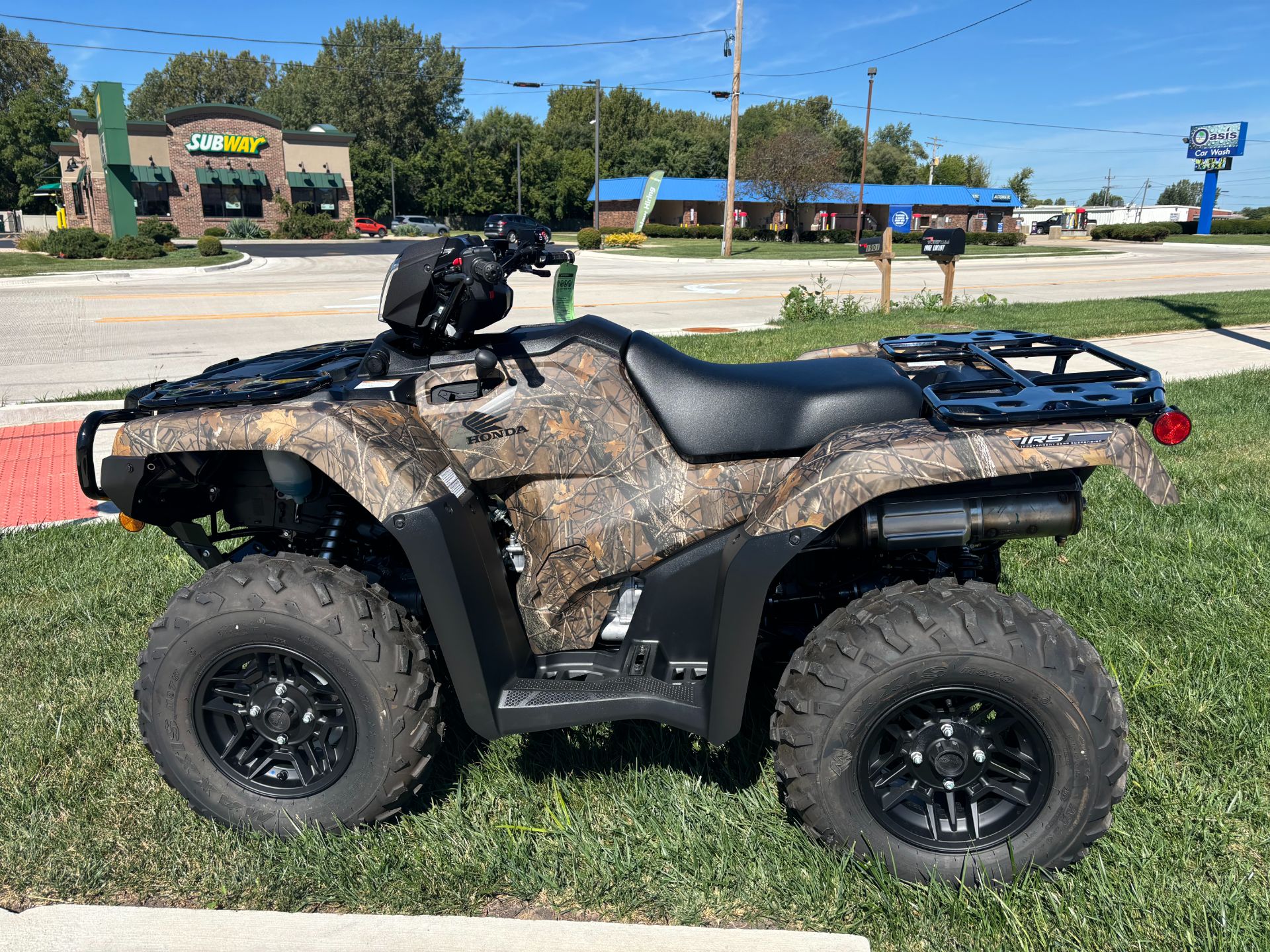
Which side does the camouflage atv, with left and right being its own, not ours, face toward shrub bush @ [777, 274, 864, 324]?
right

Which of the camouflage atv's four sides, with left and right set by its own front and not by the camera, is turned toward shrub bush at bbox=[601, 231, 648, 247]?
right

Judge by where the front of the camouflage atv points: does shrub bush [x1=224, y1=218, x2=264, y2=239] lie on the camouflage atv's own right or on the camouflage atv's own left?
on the camouflage atv's own right

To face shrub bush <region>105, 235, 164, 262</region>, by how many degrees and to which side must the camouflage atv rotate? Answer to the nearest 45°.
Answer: approximately 45° to its right

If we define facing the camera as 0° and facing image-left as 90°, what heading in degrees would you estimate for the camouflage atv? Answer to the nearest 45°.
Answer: approximately 90°

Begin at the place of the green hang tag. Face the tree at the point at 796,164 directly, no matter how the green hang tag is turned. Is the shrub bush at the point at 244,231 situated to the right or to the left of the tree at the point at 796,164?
left

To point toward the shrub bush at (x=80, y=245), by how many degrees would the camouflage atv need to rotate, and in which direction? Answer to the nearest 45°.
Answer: approximately 45° to its right

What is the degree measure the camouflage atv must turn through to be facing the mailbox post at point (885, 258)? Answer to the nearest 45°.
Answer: approximately 90° to its right

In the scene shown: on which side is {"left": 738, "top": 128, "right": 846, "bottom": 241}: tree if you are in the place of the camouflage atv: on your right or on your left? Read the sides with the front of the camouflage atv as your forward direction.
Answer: on your right

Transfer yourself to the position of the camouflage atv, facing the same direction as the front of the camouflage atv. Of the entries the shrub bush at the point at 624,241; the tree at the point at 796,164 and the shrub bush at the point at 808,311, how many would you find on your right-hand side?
3

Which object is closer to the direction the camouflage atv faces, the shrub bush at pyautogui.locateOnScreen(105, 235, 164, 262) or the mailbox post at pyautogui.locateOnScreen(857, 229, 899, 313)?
the shrub bush

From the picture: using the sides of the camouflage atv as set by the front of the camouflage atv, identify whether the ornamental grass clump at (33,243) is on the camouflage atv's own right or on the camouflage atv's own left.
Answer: on the camouflage atv's own right
